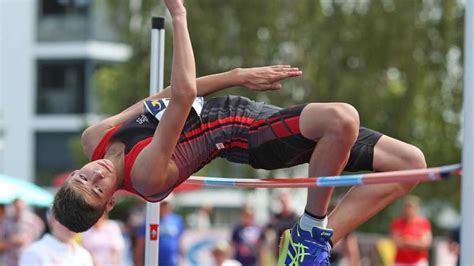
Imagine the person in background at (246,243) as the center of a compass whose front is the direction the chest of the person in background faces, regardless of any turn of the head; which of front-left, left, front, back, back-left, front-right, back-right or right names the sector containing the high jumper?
front

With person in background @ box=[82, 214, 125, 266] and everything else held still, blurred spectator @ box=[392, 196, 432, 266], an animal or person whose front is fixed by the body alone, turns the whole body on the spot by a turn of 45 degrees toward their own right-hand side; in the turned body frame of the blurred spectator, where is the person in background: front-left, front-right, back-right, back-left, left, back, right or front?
front

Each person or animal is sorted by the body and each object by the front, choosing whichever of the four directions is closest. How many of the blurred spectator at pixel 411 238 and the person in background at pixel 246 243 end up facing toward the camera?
2

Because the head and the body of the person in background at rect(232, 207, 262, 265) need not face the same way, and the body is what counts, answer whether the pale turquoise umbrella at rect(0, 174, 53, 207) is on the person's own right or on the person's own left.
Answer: on the person's own right

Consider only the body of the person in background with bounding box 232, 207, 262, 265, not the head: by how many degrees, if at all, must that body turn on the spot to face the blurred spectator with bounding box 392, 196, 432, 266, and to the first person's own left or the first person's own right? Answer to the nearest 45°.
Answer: approximately 45° to the first person's own left

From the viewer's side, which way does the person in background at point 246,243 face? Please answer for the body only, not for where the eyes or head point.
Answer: toward the camera

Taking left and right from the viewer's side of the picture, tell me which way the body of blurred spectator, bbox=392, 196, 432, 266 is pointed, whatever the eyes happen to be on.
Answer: facing the viewer

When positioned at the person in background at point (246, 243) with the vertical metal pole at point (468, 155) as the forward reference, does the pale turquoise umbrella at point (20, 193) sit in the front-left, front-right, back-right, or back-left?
back-right

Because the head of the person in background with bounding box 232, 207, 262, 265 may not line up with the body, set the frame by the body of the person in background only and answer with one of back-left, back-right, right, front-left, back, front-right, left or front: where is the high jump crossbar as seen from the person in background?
front

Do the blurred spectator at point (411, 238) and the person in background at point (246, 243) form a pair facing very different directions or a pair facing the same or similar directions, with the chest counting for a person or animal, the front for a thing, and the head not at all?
same or similar directions

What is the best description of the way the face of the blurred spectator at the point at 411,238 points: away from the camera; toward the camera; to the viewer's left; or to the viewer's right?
toward the camera

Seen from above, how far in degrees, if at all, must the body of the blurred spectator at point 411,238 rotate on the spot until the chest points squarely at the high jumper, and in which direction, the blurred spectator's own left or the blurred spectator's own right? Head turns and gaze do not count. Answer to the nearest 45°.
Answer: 0° — they already face them

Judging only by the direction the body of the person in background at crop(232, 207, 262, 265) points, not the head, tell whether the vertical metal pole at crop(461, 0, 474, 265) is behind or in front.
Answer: in front
